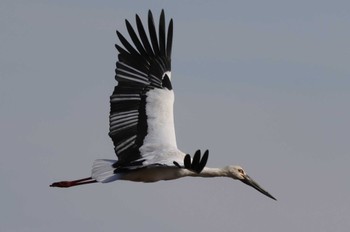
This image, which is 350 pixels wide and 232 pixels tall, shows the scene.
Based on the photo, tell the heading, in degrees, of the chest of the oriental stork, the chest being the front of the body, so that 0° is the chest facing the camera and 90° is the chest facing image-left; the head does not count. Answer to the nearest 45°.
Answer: approximately 270°
